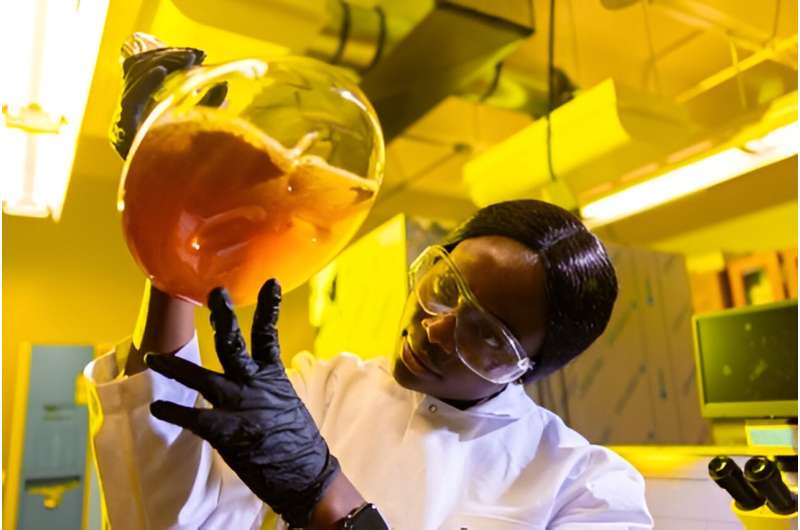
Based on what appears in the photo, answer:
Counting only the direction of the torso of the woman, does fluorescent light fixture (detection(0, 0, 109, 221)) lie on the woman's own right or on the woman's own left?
on the woman's own right

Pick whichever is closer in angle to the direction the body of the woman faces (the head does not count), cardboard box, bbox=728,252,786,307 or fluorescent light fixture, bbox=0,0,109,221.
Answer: the fluorescent light fixture

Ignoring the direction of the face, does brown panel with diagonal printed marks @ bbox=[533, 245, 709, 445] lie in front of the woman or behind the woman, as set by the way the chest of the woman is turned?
behind

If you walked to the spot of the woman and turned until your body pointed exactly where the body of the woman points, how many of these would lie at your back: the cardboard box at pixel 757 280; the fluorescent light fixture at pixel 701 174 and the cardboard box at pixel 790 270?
3

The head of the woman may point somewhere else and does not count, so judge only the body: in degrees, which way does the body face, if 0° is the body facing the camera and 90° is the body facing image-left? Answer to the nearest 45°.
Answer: approximately 45°

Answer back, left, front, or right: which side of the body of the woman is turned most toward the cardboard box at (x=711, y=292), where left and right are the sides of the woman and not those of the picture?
back

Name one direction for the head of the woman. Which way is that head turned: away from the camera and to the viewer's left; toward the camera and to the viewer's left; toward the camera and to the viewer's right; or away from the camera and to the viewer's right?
toward the camera and to the viewer's left

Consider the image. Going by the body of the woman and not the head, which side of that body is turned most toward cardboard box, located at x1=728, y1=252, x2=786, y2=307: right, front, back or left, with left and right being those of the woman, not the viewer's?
back

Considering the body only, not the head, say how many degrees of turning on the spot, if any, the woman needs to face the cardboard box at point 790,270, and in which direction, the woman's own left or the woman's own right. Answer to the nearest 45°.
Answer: approximately 180°
